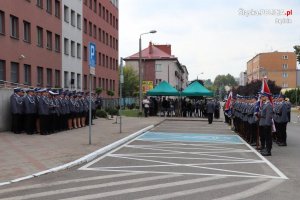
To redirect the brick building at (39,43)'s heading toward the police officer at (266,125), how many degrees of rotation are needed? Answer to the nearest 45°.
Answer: approximately 45° to its right

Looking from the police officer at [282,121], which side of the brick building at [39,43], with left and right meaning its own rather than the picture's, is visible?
front

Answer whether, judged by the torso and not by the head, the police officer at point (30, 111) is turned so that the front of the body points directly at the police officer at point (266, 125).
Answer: yes

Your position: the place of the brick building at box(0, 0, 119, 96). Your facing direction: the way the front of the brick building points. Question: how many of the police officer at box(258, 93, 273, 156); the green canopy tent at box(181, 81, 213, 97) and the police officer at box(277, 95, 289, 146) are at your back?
0

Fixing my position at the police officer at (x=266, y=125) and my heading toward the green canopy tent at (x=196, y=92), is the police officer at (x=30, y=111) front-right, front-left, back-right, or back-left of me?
front-left

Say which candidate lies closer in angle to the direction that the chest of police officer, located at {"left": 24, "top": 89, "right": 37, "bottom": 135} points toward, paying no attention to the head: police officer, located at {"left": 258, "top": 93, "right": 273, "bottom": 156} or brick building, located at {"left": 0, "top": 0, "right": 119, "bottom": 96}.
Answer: the police officer

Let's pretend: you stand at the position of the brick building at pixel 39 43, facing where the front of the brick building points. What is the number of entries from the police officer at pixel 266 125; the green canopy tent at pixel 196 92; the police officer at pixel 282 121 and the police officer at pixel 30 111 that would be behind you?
0

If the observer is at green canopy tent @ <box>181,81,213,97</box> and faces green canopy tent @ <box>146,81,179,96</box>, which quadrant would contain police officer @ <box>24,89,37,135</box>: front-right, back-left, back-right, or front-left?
front-left

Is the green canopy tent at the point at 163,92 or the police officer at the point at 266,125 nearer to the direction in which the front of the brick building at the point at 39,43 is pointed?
the police officer

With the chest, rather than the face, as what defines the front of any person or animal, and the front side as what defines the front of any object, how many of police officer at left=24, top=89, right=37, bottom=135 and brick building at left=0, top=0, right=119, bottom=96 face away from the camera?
0

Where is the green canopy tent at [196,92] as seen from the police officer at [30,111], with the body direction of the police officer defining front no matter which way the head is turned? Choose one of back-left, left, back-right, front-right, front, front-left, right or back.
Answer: left

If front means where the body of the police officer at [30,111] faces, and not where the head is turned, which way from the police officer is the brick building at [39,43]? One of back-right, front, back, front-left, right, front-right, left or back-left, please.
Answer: back-left

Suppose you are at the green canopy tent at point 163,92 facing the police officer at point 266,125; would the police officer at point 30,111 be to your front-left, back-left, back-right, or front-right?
front-right

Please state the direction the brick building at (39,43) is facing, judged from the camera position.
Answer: facing the viewer and to the right of the viewer

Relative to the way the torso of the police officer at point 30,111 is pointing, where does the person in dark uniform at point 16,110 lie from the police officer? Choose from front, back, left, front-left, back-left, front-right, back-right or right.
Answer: back

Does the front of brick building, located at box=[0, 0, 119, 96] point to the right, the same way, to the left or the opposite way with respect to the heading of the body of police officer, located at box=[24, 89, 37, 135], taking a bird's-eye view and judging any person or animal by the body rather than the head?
the same way

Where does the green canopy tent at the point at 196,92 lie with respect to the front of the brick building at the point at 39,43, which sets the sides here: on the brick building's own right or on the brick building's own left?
on the brick building's own left

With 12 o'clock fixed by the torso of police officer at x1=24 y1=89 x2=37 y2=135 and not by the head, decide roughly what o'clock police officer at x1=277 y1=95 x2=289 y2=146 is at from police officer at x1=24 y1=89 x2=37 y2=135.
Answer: police officer at x1=277 y1=95 x2=289 y2=146 is roughly at 11 o'clock from police officer at x1=24 y1=89 x2=37 y2=135.

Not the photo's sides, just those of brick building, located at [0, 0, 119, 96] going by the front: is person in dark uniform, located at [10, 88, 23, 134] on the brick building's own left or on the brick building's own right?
on the brick building's own right

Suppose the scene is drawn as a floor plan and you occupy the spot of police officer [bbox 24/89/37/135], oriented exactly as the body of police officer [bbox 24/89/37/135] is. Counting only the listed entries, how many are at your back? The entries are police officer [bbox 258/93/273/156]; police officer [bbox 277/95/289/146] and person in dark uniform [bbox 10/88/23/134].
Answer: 1
